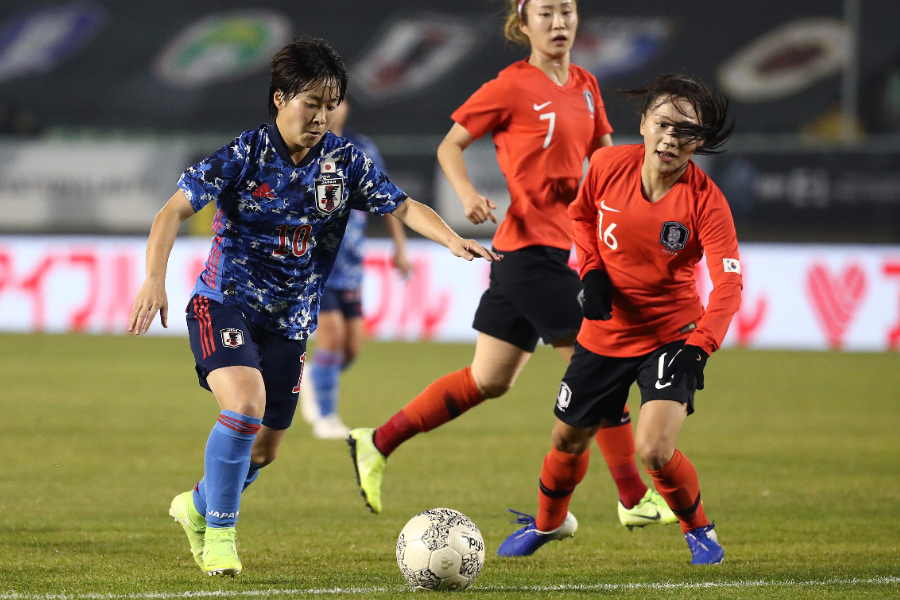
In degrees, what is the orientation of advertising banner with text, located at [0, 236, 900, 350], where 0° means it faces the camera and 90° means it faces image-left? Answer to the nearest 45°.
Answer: approximately 0°

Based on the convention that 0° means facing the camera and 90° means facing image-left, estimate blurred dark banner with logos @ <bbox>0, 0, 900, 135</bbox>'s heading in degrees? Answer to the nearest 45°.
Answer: approximately 0°

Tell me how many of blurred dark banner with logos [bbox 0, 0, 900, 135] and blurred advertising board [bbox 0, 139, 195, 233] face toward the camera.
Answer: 2

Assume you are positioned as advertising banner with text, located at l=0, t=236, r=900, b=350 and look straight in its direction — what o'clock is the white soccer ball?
The white soccer ball is roughly at 12 o'clock from the advertising banner with text.

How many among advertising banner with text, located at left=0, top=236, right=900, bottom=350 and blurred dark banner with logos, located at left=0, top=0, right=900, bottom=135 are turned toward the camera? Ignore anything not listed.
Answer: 2

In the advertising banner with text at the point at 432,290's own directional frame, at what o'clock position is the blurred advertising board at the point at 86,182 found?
The blurred advertising board is roughly at 4 o'clock from the advertising banner with text.
